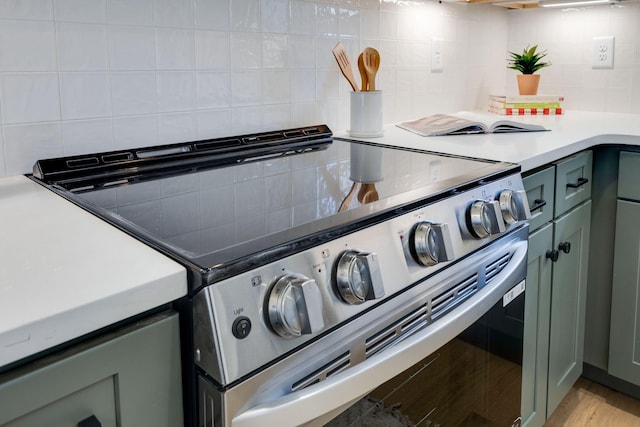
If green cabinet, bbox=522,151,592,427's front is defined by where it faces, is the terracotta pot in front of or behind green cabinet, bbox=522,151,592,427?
behind

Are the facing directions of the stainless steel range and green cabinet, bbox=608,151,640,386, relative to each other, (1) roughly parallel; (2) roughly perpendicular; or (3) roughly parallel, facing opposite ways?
roughly perpendicular

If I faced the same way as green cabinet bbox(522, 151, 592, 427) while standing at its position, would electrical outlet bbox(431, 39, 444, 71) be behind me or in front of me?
behind

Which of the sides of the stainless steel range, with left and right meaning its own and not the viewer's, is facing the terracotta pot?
left

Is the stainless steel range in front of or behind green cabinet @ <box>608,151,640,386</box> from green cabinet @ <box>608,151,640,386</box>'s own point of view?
in front

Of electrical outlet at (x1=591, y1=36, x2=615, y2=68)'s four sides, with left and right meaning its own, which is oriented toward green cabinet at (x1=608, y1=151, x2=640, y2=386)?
front

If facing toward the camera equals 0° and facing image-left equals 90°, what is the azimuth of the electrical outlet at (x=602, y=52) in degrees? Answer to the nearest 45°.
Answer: approximately 0°
